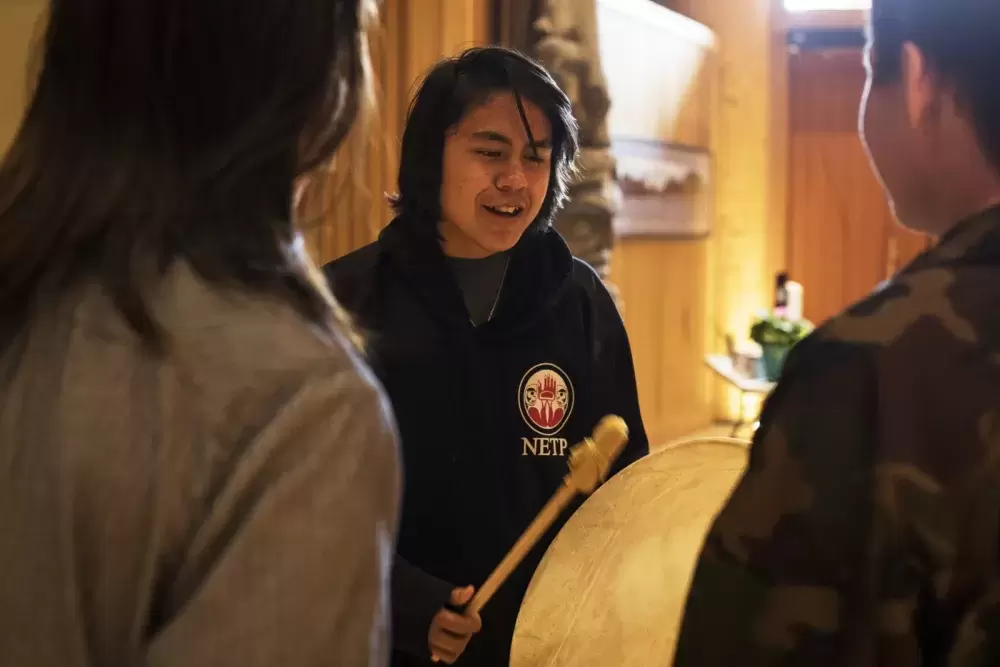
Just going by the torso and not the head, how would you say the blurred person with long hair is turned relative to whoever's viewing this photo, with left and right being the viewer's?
facing away from the viewer and to the right of the viewer

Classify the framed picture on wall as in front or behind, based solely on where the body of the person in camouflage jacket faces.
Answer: in front

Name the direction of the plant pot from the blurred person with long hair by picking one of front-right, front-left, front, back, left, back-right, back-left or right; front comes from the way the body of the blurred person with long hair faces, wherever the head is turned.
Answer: front

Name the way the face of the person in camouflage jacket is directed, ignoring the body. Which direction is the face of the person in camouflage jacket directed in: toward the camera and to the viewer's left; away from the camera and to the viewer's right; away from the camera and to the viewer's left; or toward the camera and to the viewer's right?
away from the camera and to the viewer's left

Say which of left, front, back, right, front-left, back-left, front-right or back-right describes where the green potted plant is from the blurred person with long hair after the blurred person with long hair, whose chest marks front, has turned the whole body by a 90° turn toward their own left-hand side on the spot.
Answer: right

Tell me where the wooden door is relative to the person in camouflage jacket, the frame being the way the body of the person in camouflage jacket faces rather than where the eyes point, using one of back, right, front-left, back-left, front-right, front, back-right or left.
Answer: front-right

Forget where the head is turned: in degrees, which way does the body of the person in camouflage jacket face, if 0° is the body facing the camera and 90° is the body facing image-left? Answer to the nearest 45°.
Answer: approximately 135°

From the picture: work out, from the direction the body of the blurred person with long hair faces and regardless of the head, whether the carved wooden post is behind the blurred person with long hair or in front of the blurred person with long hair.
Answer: in front

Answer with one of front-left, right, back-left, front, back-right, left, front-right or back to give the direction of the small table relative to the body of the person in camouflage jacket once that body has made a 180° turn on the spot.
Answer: back-left

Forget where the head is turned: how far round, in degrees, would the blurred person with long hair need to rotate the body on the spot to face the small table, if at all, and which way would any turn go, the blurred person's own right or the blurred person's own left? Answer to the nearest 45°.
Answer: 0° — they already face it

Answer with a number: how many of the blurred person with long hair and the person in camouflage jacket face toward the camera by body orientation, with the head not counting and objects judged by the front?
0

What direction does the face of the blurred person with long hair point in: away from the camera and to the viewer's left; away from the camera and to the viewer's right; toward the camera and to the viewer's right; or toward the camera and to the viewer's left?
away from the camera and to the viewer's right
